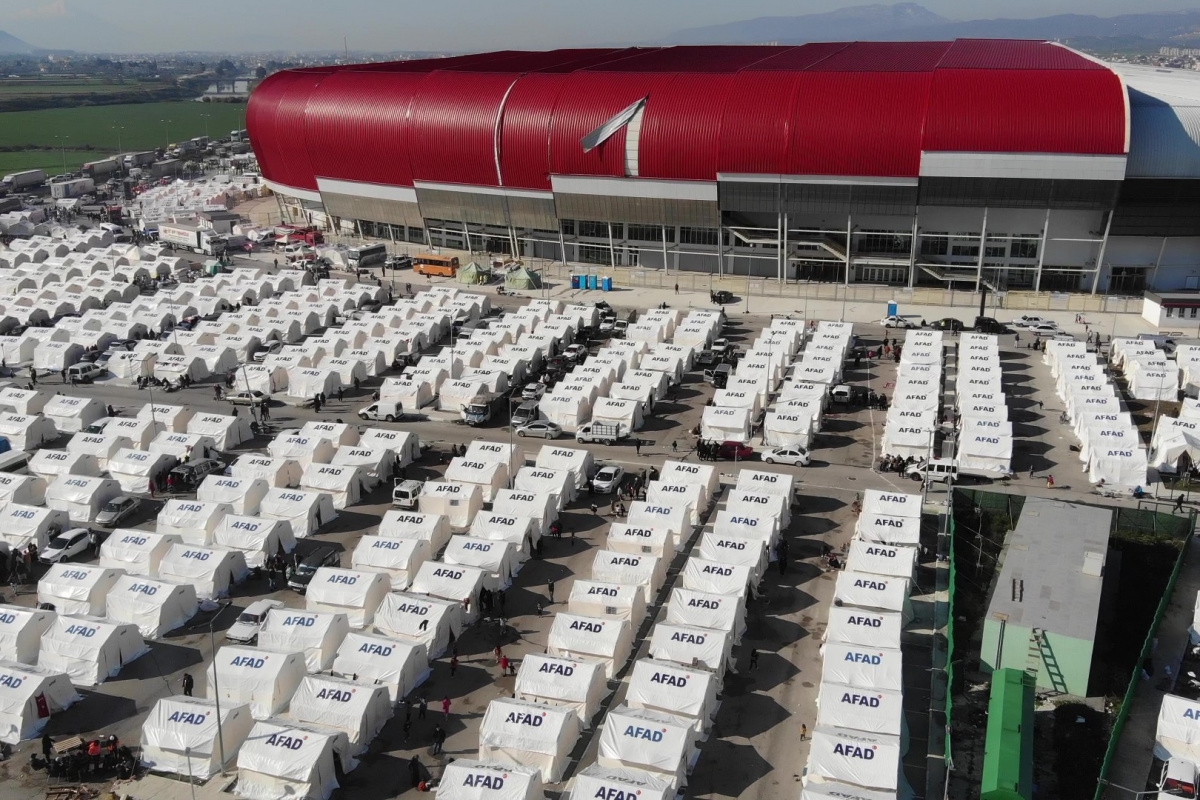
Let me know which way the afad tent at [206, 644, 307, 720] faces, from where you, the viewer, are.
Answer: facing the viewer

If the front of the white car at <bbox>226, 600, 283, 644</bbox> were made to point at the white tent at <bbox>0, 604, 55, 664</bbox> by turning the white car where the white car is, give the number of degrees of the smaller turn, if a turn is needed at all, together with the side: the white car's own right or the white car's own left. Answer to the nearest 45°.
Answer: approximately 45° to the white car's own right

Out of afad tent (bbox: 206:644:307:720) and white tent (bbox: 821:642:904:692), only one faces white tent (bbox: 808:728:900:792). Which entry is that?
white tent (bbox: 821:642:904:692)

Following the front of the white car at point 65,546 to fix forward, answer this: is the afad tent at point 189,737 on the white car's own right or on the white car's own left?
on the white car's own left

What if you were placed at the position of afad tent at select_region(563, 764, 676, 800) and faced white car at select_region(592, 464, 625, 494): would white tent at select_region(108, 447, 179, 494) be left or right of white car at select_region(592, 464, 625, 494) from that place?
left

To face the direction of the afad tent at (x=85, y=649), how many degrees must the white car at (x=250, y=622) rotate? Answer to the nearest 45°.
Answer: approximately 45° to its right

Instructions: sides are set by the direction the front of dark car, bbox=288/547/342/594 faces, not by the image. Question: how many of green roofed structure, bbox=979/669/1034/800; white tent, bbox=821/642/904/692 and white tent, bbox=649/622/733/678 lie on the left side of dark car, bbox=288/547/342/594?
3

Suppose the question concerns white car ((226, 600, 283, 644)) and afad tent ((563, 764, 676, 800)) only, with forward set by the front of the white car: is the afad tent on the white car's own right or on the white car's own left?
on the white car's own left

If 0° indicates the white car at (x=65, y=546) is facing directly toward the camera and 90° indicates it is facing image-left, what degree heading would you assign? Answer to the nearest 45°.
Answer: approximately 45°

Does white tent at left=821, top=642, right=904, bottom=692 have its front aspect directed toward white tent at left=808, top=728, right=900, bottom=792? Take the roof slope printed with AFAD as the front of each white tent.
yes

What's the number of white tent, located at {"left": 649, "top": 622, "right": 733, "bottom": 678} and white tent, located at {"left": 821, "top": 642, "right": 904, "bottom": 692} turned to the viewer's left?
0
